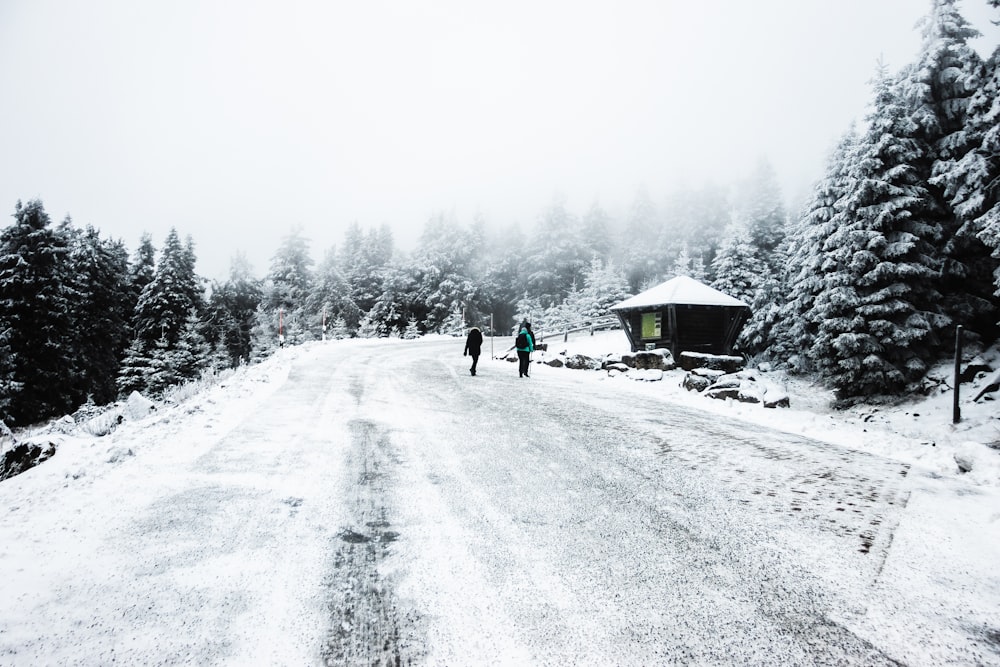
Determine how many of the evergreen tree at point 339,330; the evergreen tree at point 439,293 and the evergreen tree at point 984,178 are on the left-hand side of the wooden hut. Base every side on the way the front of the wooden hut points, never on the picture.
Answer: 1

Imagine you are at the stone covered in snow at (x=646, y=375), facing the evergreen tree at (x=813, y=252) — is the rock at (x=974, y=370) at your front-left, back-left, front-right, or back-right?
front-right

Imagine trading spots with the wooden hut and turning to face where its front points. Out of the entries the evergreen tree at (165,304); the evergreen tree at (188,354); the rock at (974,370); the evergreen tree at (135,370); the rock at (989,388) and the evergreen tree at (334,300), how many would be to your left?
2

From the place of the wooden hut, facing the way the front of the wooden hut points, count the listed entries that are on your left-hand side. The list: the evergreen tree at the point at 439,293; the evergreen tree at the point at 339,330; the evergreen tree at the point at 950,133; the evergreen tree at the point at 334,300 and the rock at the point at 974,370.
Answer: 2

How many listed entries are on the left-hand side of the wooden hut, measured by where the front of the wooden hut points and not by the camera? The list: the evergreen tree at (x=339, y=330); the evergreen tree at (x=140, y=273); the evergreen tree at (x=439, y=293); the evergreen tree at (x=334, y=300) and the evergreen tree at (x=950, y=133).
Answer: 1

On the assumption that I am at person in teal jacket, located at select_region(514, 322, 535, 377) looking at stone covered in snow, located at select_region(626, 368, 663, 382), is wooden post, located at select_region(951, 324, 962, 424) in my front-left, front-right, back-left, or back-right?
front-right

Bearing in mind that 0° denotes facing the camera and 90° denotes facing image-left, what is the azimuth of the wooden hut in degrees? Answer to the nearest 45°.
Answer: approximately 45°

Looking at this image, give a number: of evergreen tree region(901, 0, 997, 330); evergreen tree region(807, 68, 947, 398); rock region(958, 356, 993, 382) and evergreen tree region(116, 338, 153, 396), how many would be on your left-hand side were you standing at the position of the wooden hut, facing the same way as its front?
3

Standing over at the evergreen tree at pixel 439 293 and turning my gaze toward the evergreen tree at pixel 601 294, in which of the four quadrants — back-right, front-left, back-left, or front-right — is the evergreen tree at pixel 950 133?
front-right

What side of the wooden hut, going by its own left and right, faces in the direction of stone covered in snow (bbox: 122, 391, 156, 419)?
front

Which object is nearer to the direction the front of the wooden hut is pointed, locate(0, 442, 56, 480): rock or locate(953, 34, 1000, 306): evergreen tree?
the rock

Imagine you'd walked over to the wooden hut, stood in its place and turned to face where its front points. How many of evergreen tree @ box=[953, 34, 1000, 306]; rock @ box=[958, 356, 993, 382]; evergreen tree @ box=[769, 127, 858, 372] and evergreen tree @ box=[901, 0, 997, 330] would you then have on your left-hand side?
4

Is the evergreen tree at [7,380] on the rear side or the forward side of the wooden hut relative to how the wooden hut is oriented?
on the forward side

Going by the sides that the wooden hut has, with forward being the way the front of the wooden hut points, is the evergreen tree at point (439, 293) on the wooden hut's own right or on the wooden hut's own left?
on the wooden hut's own right

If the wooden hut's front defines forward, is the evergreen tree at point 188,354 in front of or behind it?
in front
